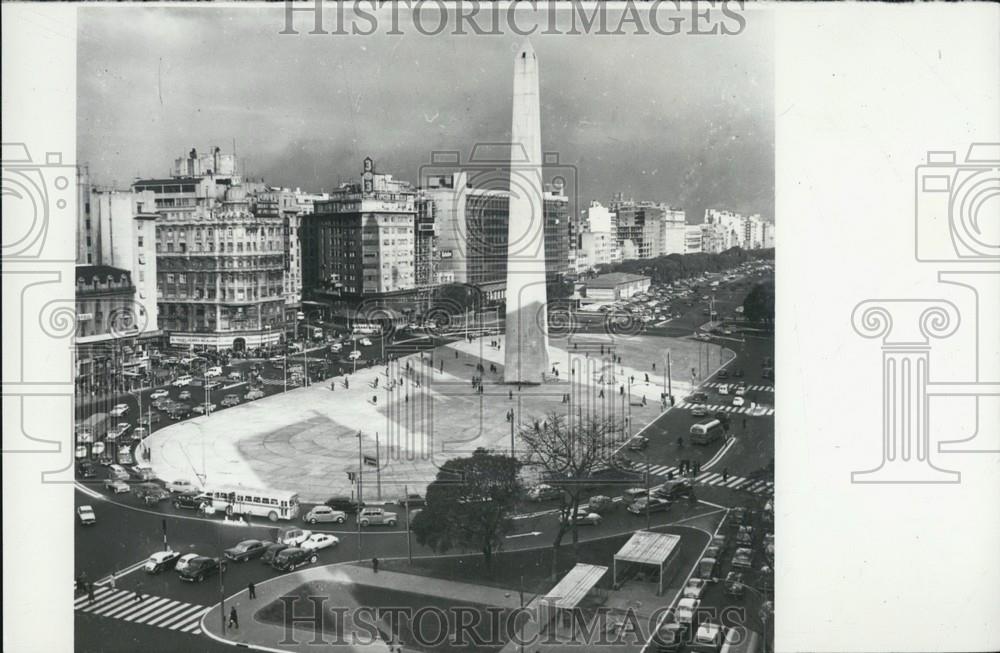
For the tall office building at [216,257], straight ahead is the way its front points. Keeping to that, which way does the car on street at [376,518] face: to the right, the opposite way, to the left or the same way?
to the left

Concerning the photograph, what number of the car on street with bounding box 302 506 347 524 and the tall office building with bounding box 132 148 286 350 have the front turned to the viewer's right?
1

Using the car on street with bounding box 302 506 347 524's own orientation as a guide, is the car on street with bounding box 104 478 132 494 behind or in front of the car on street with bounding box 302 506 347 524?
behind

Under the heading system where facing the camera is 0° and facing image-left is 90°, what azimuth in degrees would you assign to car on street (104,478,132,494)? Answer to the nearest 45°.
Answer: approximately 315°

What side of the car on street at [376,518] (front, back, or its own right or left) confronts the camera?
right

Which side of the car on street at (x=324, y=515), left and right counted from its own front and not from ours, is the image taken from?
right

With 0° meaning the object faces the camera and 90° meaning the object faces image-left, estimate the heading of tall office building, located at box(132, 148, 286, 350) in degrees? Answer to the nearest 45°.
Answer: approximately 0°

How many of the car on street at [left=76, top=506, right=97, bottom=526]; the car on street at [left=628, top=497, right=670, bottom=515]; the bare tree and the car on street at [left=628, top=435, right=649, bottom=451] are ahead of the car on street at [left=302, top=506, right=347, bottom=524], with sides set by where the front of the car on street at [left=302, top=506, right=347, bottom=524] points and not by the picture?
3
